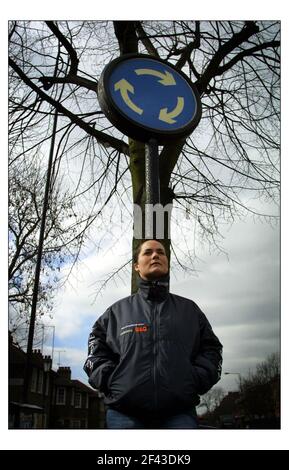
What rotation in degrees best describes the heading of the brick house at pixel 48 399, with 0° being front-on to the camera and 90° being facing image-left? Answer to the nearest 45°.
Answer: approximately 315°

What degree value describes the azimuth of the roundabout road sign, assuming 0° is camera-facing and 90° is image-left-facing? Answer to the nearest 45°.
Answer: approximately 315°
